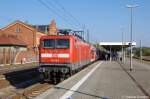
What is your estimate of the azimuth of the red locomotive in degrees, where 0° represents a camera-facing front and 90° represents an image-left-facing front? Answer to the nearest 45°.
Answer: approximately 45°
